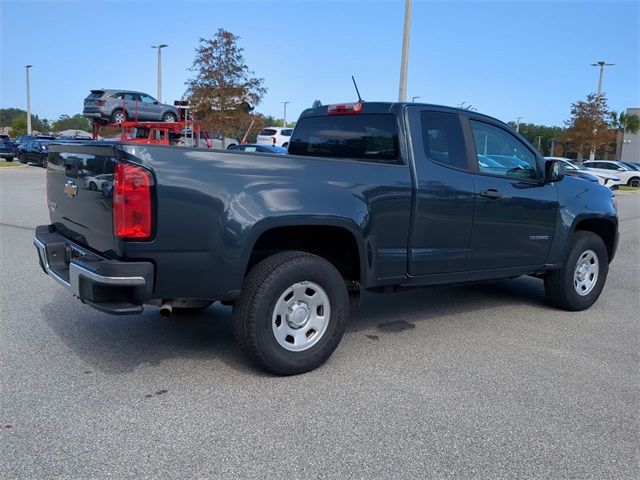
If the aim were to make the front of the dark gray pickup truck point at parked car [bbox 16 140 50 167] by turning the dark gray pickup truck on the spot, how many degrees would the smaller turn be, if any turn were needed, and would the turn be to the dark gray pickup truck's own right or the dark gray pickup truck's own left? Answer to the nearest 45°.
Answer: approximately 90° to the dark gray pickup truck's own left

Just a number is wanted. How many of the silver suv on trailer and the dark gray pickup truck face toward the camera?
0

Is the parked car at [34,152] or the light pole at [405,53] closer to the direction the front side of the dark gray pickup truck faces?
the light pole

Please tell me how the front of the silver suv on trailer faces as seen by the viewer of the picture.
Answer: facing away from the viewer and to the right of the viewer

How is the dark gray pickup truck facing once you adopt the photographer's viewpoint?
facing away from the viewer and to the right of the viewer

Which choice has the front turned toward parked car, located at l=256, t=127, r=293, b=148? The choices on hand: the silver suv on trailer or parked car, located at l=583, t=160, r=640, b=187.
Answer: the silver suv on trailer

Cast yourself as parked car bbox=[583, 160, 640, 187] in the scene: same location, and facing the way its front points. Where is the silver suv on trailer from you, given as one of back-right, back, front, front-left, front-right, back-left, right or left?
right
